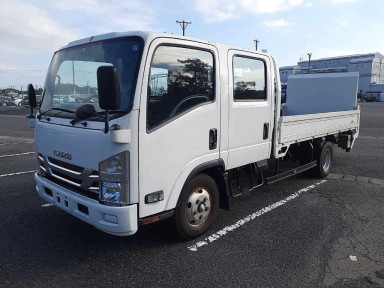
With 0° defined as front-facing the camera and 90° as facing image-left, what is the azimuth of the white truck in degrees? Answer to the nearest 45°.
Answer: approximately 45°
